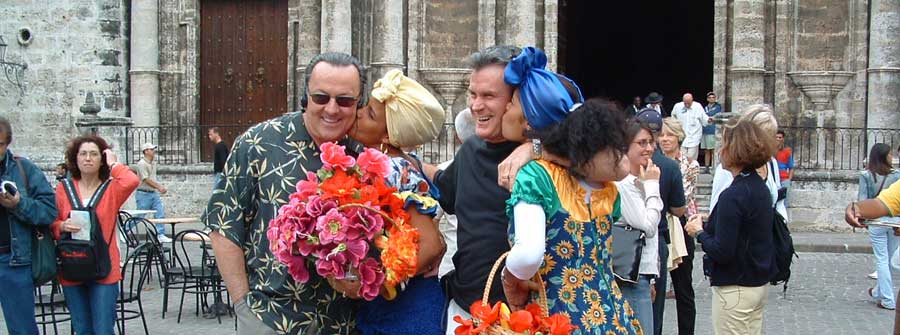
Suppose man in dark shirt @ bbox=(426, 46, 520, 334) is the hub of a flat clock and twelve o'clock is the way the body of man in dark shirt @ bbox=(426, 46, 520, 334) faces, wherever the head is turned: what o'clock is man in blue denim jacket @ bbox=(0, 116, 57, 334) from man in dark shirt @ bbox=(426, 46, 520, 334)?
man in blue denim jacket @ bbox=(0, 116, 57, 334) is roughly at 3 o'clock from man in dark shirt @ bbox=(426, 46, 520, 334).

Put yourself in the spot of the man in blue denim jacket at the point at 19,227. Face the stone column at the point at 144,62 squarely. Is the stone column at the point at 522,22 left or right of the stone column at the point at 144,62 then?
right

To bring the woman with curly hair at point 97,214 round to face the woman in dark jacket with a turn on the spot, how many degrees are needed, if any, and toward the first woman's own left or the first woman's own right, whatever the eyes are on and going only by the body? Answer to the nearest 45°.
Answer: approximately 45° to the first woman's own left

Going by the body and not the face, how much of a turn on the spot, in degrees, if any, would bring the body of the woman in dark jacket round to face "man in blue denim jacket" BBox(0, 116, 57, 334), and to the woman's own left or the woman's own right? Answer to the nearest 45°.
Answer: approximately 45° to the woman's own left

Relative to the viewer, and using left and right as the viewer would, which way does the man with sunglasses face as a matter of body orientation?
facing the viewer and to the right of the viewer

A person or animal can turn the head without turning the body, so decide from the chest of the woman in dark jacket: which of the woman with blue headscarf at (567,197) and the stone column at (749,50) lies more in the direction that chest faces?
the stone column

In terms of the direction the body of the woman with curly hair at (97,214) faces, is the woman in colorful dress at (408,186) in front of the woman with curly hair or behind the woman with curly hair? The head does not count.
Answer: in front

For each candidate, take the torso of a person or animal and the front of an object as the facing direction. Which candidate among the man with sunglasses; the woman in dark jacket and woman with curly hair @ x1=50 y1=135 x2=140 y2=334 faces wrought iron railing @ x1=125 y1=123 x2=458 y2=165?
the woman in dark jacket

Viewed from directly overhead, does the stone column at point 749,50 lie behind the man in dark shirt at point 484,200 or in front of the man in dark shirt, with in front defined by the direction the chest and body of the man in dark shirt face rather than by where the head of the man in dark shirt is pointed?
behind

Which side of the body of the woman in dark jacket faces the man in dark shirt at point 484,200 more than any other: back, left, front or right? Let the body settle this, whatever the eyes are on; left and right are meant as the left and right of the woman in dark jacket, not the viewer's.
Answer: left

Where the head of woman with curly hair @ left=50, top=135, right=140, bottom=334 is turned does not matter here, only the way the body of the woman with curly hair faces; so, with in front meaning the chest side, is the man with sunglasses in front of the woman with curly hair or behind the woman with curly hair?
in front
